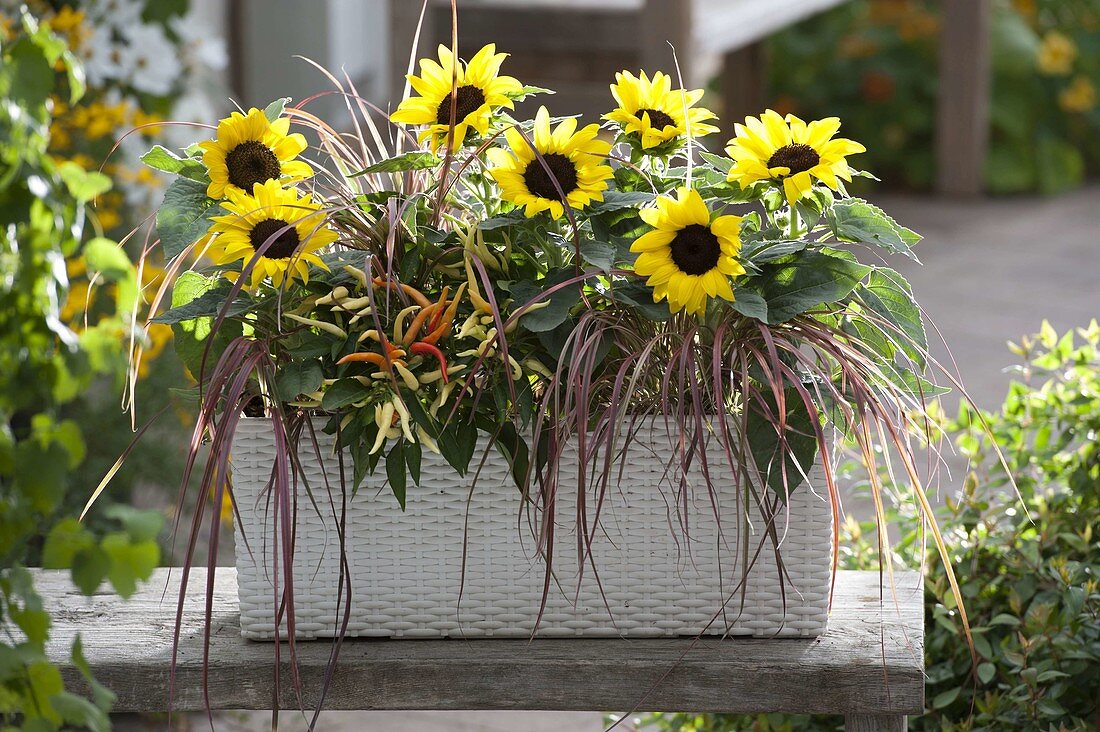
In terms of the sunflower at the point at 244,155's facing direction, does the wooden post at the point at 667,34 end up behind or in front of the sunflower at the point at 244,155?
behind

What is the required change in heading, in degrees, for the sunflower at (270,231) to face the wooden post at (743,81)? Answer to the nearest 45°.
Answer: approximately 135° to its left

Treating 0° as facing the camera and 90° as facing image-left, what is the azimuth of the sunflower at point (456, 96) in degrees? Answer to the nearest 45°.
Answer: approximately 0°

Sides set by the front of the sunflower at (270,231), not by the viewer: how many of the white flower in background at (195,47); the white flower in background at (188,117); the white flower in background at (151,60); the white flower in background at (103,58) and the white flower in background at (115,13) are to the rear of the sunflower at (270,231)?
5
